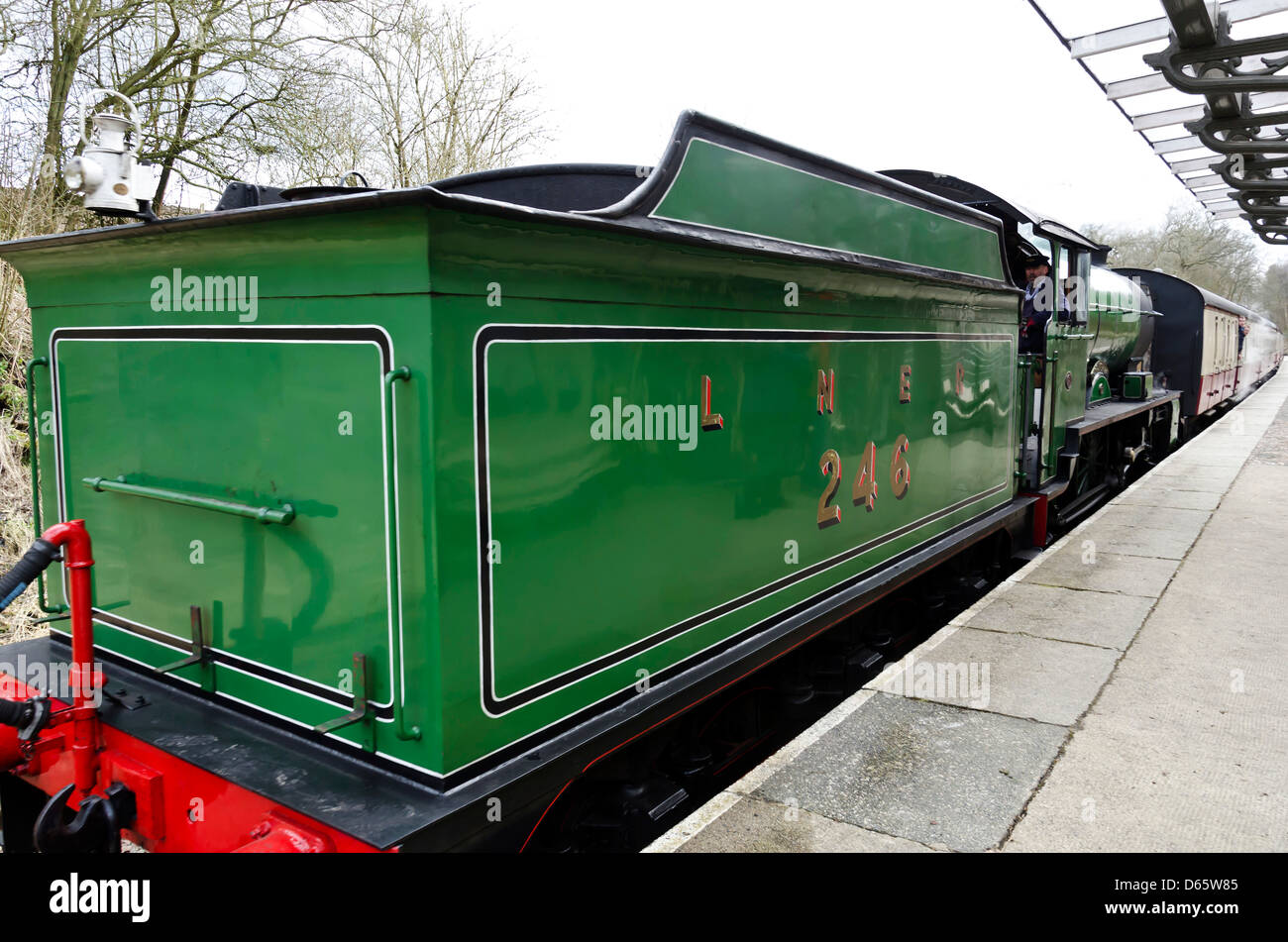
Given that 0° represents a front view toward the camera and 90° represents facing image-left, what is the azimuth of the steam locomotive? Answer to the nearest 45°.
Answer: approximately 225°
